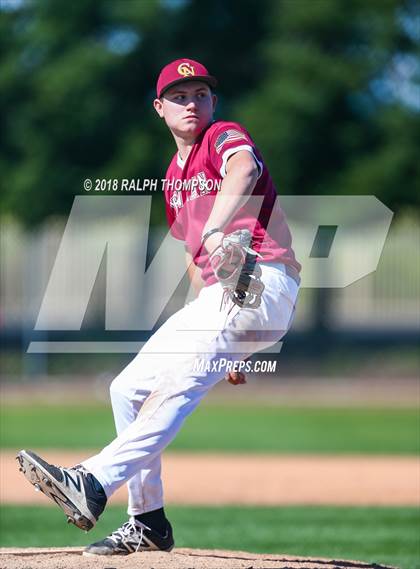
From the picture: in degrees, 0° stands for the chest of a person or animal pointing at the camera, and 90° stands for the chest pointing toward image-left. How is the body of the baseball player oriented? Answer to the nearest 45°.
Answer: approximately 45°
